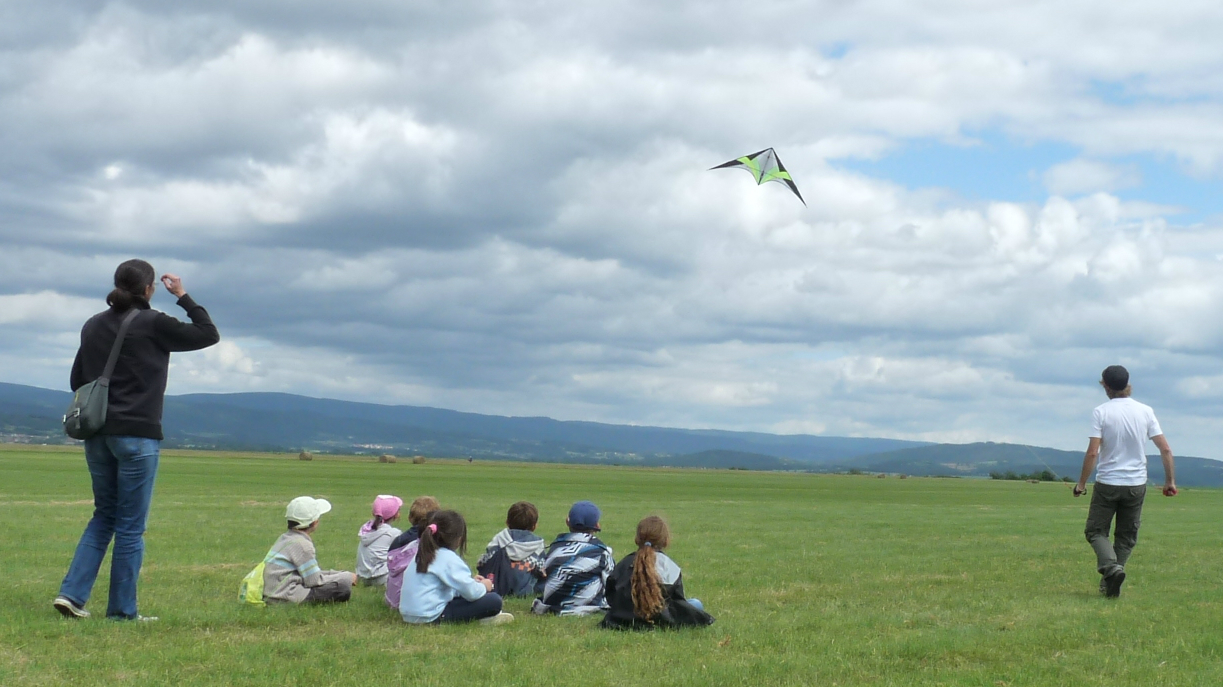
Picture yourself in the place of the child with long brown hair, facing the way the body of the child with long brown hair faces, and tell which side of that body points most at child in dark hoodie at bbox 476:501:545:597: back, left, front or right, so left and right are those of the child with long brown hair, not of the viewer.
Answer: left

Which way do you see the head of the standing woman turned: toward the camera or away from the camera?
away from the camera

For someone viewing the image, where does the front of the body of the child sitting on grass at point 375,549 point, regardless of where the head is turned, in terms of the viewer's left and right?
facing away from the viewer and to the right of the viewer

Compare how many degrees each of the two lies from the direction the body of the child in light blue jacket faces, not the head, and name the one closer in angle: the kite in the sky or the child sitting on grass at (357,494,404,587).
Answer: the kite in the sky

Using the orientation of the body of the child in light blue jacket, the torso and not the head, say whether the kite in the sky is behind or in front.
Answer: in front

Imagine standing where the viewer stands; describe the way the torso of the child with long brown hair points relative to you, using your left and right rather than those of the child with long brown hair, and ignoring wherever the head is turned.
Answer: facing away from the viewer and to the right of the viewer

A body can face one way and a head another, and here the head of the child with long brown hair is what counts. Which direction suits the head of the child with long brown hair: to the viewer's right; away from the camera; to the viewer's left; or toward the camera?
away from the camera

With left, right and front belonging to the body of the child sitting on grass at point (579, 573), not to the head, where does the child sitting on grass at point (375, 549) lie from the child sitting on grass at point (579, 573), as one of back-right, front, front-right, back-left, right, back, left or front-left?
front-left

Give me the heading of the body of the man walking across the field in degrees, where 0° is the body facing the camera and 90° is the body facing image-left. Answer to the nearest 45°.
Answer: approximately 180°

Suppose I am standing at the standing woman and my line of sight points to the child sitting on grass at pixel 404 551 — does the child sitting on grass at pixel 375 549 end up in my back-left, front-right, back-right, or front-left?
front-left

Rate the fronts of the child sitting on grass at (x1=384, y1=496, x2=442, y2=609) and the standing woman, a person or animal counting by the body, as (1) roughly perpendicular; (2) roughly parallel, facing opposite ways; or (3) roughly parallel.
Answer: roughly parallel

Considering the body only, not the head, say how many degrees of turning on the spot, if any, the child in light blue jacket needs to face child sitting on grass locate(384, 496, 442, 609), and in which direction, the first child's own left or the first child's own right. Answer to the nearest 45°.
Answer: approximately 45° to the first child's own left

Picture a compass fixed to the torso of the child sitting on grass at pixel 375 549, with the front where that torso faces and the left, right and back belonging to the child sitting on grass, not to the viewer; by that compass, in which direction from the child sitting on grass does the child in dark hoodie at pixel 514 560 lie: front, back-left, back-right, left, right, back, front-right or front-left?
right

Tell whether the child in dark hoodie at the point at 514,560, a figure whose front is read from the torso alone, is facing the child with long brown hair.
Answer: no

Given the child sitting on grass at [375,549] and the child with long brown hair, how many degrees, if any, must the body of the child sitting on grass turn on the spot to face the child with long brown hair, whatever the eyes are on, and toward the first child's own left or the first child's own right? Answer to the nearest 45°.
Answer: approximately 90° to the first child's own right

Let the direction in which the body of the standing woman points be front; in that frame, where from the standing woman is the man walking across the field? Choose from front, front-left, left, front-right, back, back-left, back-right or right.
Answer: front-right

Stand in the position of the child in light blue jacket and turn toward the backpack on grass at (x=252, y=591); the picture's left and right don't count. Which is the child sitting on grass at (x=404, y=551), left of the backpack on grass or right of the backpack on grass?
right

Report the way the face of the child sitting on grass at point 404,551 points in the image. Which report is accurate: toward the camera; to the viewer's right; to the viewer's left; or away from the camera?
away from the camera

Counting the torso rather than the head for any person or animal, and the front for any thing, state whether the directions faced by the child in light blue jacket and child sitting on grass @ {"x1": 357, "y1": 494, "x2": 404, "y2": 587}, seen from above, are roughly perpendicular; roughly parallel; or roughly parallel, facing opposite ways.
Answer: roughly parallel
